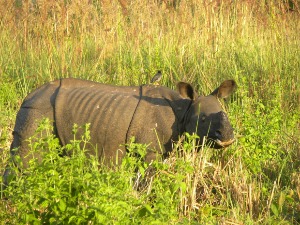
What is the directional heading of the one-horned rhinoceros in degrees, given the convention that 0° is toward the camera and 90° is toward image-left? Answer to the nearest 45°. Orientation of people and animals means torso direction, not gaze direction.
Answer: approximately 270°
